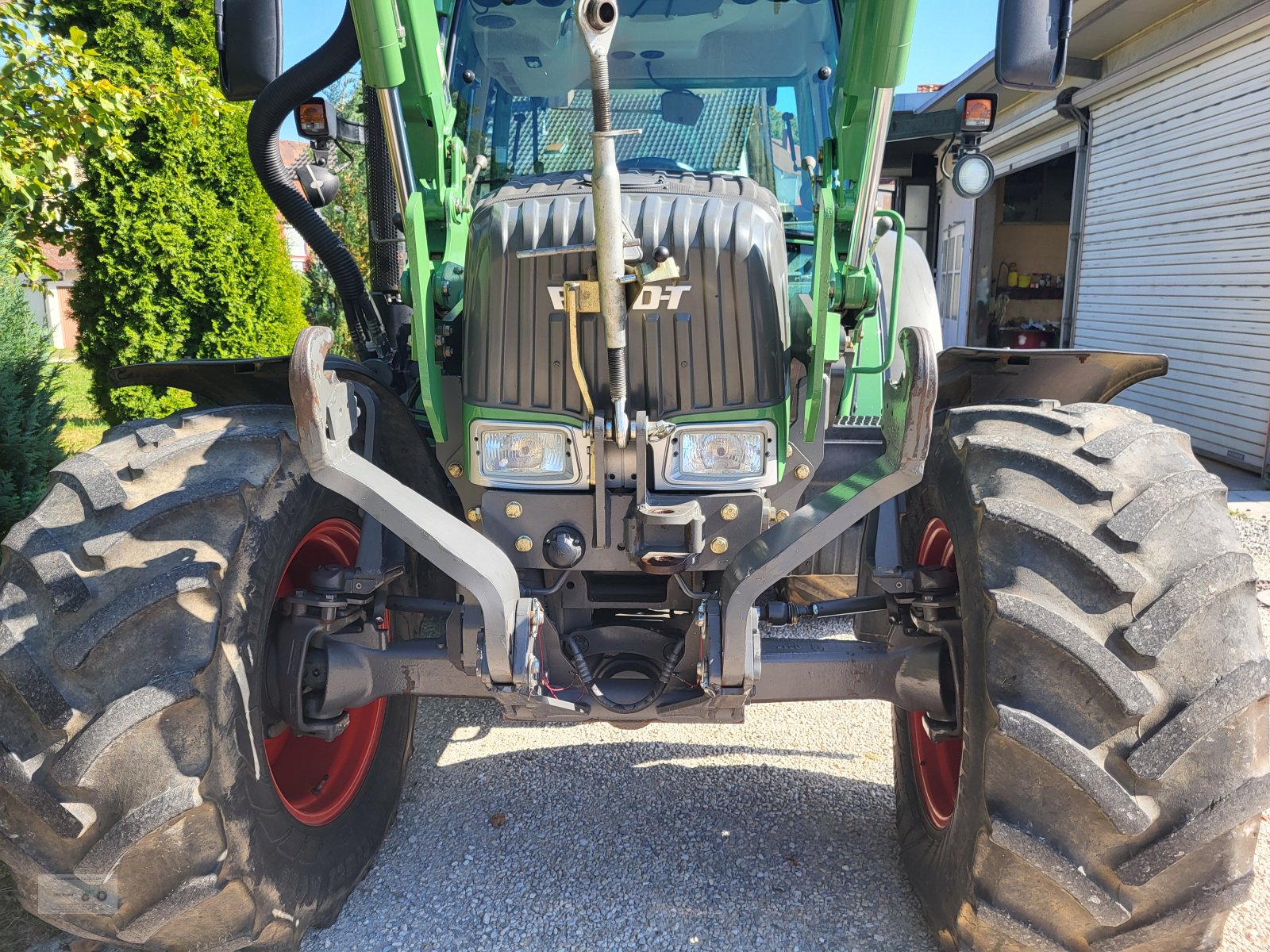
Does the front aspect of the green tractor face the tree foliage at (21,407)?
no

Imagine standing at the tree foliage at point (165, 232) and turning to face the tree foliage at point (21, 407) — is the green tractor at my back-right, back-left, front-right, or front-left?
front-left

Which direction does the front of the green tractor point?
toward the camera

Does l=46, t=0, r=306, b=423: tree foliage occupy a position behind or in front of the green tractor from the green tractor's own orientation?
behind
